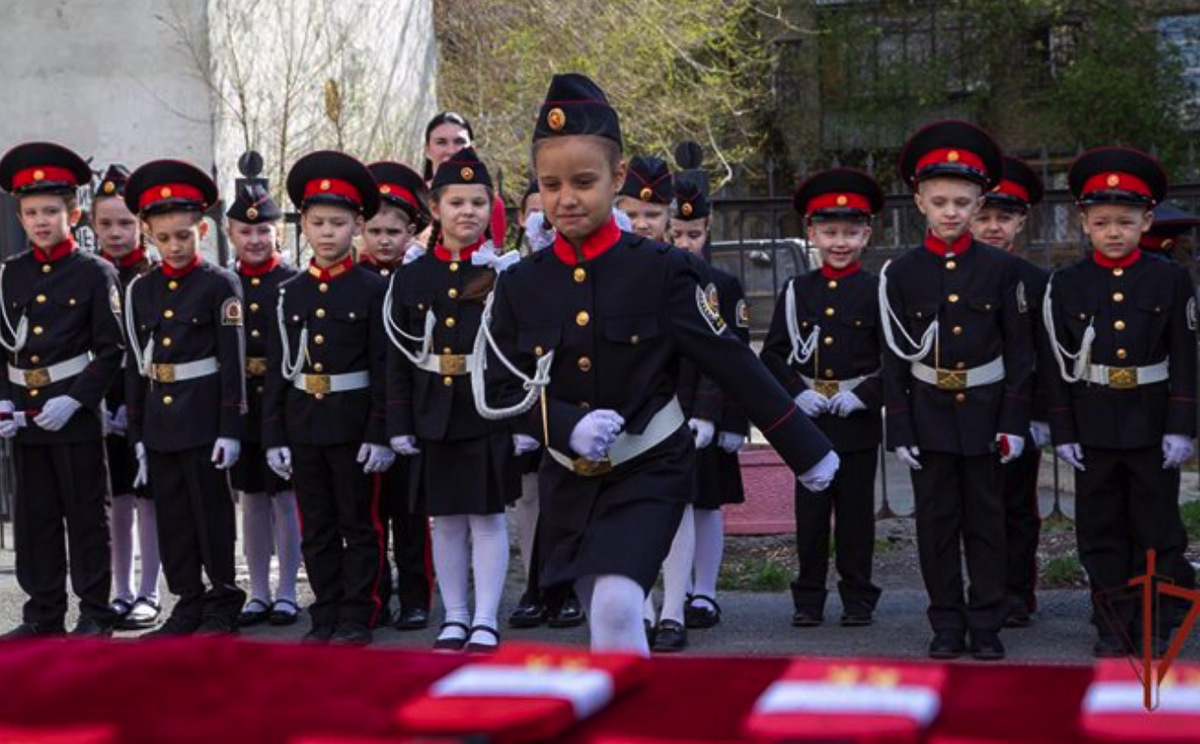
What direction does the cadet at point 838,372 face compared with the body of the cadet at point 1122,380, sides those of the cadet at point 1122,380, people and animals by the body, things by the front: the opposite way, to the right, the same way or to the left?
the same way

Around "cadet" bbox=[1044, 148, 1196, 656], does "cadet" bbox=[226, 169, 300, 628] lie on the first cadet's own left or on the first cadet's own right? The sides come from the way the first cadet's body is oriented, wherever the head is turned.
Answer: on the first cadet's own right

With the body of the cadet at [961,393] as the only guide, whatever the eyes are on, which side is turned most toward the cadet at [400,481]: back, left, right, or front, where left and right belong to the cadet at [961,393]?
right

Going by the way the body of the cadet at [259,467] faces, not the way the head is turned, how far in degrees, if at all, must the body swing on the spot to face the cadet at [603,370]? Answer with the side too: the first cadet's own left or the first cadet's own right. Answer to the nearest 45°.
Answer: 0° — they already face them

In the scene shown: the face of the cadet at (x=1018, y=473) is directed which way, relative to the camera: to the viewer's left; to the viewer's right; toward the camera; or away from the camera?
toward the camera

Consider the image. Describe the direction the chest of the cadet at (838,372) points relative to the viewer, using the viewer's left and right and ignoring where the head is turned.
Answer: facing the viewer

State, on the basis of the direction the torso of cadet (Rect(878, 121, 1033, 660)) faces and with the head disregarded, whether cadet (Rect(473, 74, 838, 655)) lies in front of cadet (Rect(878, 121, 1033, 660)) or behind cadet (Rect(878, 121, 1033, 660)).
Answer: in front

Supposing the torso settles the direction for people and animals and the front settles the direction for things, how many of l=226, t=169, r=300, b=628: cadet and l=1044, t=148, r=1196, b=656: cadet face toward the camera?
2

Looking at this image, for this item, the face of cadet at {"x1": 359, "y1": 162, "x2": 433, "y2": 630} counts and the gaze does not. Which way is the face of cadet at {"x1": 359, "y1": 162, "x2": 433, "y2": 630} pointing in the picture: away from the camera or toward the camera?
toward the camera

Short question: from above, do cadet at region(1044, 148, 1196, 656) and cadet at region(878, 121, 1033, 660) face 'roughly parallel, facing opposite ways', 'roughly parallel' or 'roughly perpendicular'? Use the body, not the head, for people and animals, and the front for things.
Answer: roughly parallel

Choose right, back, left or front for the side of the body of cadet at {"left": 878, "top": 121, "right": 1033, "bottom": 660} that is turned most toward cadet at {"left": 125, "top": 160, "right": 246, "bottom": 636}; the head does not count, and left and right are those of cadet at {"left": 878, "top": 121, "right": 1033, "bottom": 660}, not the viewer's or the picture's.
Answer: right

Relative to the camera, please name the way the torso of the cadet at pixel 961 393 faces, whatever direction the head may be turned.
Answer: toward the camera
